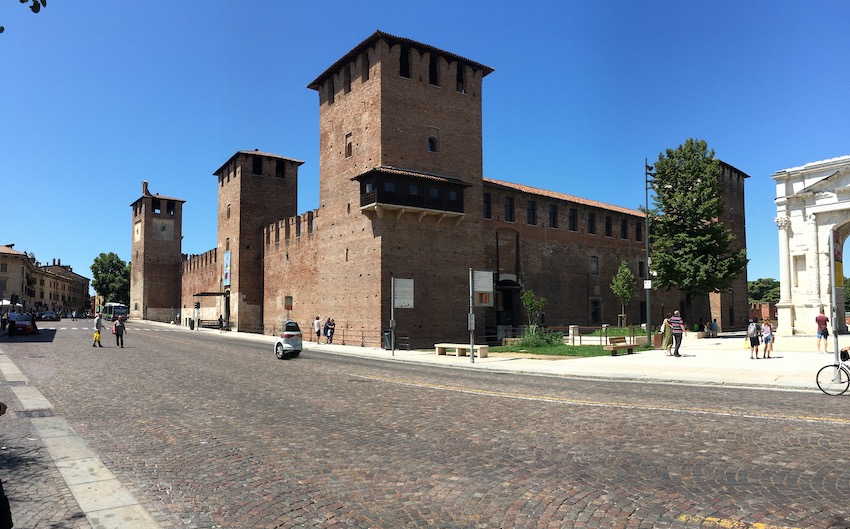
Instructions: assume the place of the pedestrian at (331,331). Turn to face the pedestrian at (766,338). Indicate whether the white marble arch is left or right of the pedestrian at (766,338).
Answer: left

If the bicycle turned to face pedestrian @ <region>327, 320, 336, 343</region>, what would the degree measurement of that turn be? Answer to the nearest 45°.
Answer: approximately 45° to its right

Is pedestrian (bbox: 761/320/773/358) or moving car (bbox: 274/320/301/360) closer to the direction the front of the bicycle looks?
the moving car

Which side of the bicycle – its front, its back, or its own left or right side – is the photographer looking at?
left
